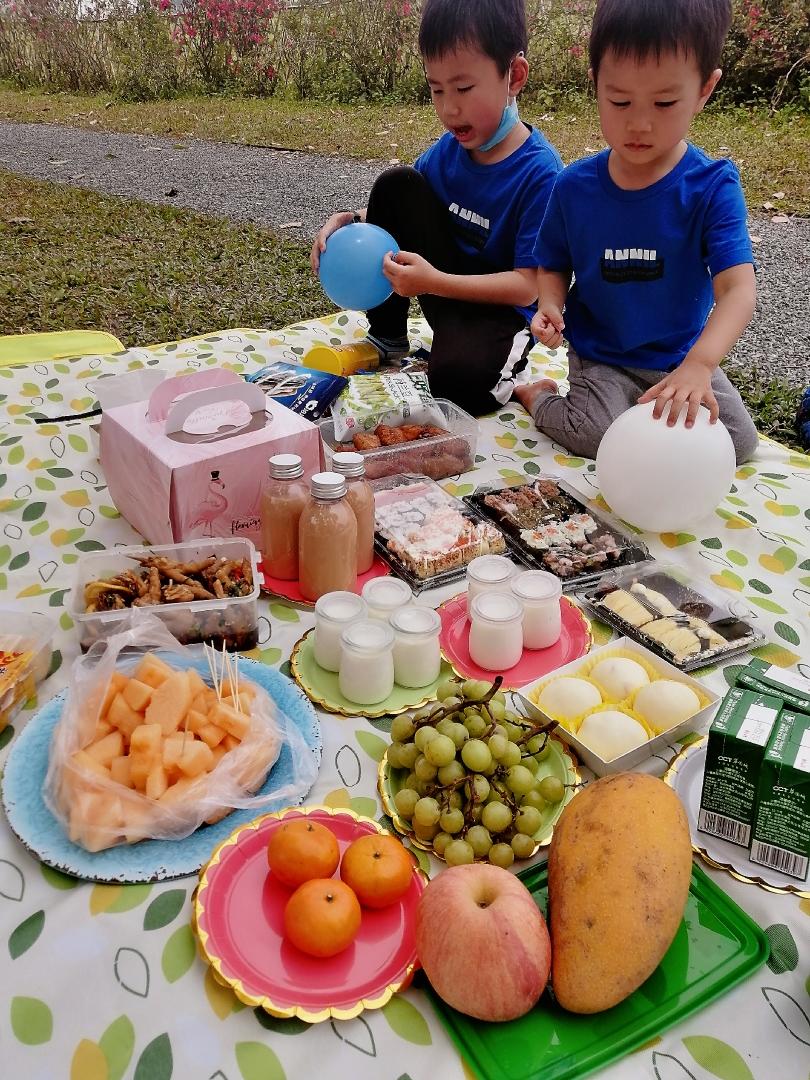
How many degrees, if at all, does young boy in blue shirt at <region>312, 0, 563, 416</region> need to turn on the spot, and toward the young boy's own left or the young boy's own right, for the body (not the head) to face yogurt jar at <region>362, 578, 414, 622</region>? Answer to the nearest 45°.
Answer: approximately 45° to the young boy's own left

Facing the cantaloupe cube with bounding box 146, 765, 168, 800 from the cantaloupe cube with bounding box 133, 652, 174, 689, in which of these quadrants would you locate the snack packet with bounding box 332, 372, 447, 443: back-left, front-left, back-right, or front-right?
back-left

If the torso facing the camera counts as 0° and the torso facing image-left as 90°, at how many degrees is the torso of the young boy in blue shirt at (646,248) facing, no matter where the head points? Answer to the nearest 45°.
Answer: approximately 0°

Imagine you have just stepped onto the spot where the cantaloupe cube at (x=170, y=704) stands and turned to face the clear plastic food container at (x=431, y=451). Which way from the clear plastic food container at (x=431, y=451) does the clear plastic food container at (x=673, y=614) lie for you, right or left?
right
